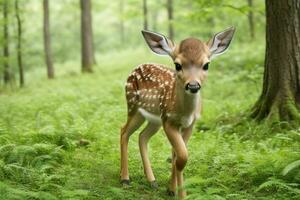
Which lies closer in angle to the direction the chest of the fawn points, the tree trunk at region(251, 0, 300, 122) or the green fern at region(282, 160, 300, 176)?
the green fern

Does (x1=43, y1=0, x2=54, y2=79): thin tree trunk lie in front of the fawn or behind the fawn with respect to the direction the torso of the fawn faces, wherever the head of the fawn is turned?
behind

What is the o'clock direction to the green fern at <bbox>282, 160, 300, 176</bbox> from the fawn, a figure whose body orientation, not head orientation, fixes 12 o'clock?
The green fern is roughly at 11 o'clock from the fawn.

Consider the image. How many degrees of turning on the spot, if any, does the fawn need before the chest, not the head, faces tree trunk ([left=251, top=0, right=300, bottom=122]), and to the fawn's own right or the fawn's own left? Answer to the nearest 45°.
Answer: approximately 90° to the fawn's own left

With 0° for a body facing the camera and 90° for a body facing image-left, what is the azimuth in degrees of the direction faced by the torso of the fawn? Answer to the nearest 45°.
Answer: approximately 315°

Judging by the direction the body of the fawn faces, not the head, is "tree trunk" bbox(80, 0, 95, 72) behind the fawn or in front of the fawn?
behind
